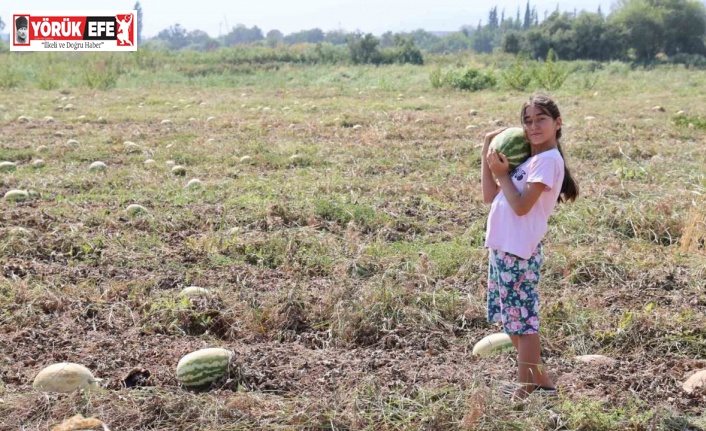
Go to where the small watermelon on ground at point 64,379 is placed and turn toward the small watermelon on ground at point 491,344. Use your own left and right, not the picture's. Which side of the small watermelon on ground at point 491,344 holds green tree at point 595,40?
left

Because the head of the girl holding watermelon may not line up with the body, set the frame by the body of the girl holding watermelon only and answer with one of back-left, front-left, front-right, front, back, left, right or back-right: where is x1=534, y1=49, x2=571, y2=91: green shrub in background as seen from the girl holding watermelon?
back-right

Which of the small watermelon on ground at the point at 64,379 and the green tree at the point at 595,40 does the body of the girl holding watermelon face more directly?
the small watermelon on ground

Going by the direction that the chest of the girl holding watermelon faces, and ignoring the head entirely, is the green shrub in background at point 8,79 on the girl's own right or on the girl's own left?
on the girl's own right

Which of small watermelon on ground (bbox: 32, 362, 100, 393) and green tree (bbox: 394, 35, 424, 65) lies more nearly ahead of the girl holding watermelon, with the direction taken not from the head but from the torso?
the small watermelon on ground

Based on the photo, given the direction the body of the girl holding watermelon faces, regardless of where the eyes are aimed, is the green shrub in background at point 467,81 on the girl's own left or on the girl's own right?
on the girl's own right

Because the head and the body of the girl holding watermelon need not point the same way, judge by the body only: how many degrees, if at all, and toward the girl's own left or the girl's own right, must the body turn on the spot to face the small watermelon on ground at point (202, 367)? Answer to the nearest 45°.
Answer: approximately 45° to the girl's own right

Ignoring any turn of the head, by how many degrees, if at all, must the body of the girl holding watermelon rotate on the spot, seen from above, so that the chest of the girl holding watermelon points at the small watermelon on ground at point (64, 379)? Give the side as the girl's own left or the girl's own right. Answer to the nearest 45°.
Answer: approximately 45° to the girl's own right

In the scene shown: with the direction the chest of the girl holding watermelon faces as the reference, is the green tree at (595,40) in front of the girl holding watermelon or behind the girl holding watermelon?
behind

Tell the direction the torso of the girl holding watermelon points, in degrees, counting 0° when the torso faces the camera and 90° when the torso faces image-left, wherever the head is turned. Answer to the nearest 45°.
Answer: approximately 45°
